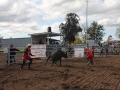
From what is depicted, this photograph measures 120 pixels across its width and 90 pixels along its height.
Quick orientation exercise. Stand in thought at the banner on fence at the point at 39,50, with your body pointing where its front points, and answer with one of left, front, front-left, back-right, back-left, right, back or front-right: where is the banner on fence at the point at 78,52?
back-left

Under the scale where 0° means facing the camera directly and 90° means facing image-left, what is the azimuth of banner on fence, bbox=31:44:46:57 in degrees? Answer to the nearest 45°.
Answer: approximately 0°

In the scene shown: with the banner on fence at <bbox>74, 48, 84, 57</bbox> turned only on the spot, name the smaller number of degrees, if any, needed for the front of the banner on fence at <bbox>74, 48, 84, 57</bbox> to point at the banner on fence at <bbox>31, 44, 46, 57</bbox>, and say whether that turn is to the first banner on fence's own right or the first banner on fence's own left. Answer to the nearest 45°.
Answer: approximately 45° to the first banner on fence's own right

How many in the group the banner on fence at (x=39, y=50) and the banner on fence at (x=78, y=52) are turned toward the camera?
2
